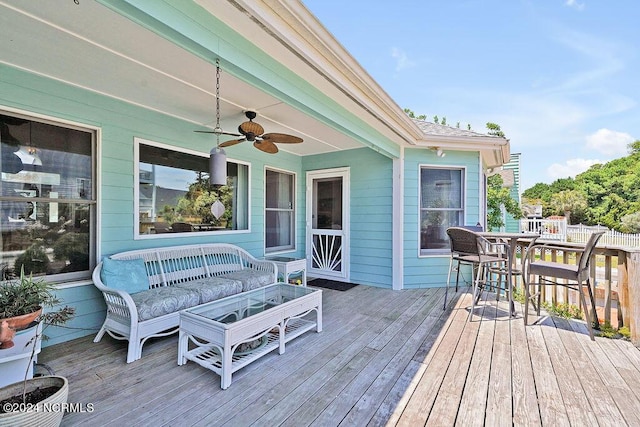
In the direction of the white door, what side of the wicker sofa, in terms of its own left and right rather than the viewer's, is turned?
left

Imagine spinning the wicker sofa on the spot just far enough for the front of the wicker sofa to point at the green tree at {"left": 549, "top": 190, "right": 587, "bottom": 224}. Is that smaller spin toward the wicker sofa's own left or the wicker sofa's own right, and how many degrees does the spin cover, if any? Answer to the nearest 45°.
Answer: approximately 45° to the wicker sofa's own left

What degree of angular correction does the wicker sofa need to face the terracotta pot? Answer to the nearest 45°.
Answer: approximately 90° to its right

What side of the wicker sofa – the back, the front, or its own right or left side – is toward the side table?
left

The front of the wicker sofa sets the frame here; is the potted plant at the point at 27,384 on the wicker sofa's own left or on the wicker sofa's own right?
on the wicker sofa's own right

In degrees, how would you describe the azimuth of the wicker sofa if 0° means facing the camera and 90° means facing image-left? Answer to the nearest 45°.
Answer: approximately 315°
